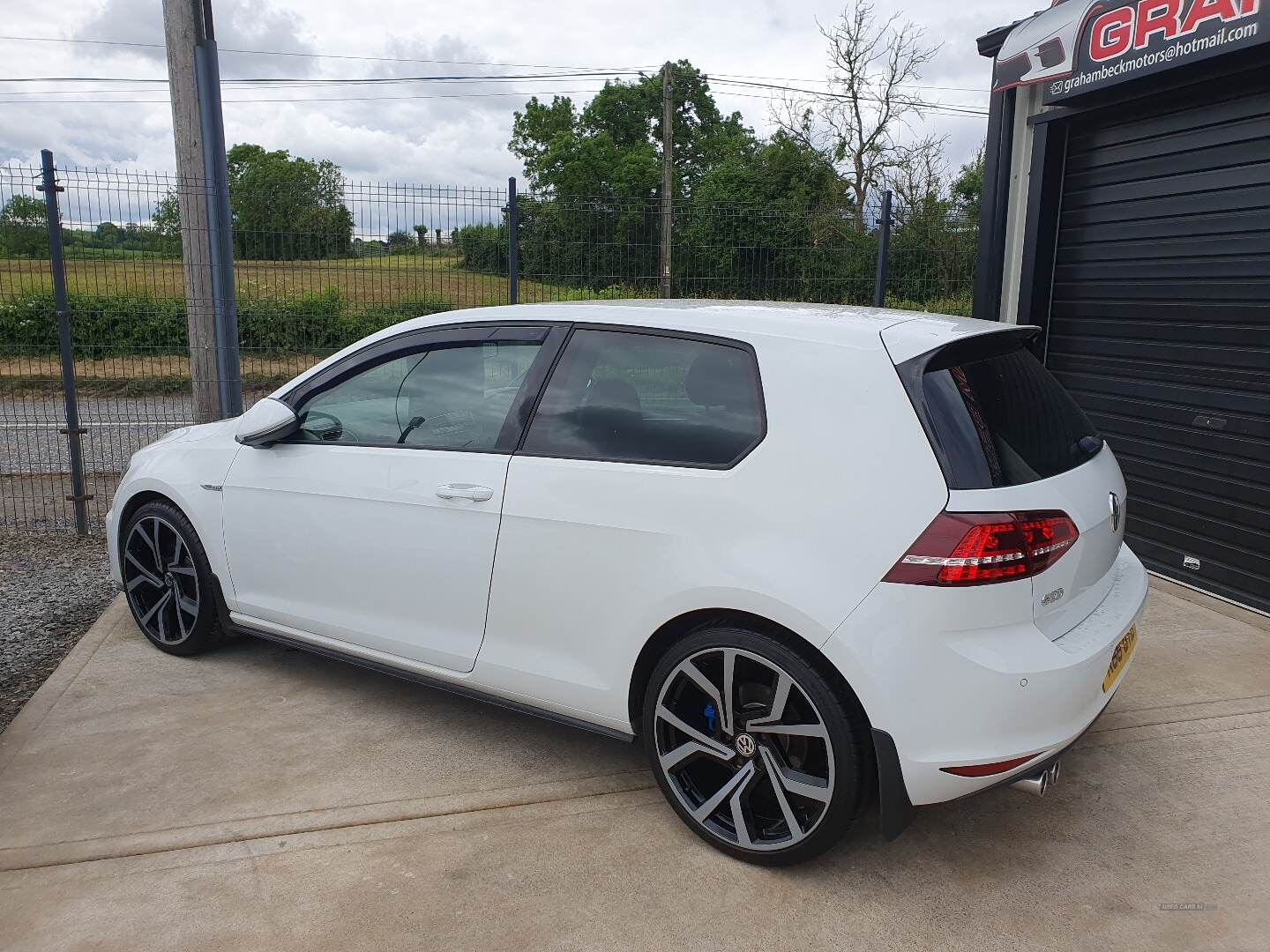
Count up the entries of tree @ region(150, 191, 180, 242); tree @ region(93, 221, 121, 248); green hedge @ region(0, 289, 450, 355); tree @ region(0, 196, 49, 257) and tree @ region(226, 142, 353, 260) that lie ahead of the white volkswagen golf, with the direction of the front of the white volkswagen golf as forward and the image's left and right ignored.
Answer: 5

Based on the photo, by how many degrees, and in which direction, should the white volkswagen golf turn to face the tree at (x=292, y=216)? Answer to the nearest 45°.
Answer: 0° — it already faces it

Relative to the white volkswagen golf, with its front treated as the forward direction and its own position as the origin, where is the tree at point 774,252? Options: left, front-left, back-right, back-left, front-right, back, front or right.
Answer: front-right

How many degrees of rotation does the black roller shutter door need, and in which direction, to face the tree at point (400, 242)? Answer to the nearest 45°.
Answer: approximately 45° to its right

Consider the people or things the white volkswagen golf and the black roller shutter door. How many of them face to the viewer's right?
0

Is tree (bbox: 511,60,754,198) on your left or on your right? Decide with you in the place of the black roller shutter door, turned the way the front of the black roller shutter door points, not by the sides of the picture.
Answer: on your right

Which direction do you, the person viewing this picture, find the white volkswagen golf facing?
facing away from the viewer and to the left of the viewer

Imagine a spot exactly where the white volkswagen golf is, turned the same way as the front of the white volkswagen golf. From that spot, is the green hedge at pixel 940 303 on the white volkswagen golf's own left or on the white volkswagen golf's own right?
on the white volkswagen golf's own right

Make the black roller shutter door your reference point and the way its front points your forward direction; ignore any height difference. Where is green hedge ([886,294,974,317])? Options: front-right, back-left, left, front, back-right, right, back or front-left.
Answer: right

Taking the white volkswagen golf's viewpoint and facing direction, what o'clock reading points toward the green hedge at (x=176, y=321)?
The green hedge is roughly at 12 o'clock from the white volkswagen golf.

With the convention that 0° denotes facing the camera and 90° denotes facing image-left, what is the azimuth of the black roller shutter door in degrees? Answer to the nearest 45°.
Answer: approximately 45°

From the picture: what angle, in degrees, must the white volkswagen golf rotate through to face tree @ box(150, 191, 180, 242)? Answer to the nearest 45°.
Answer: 0° — it already faces it
